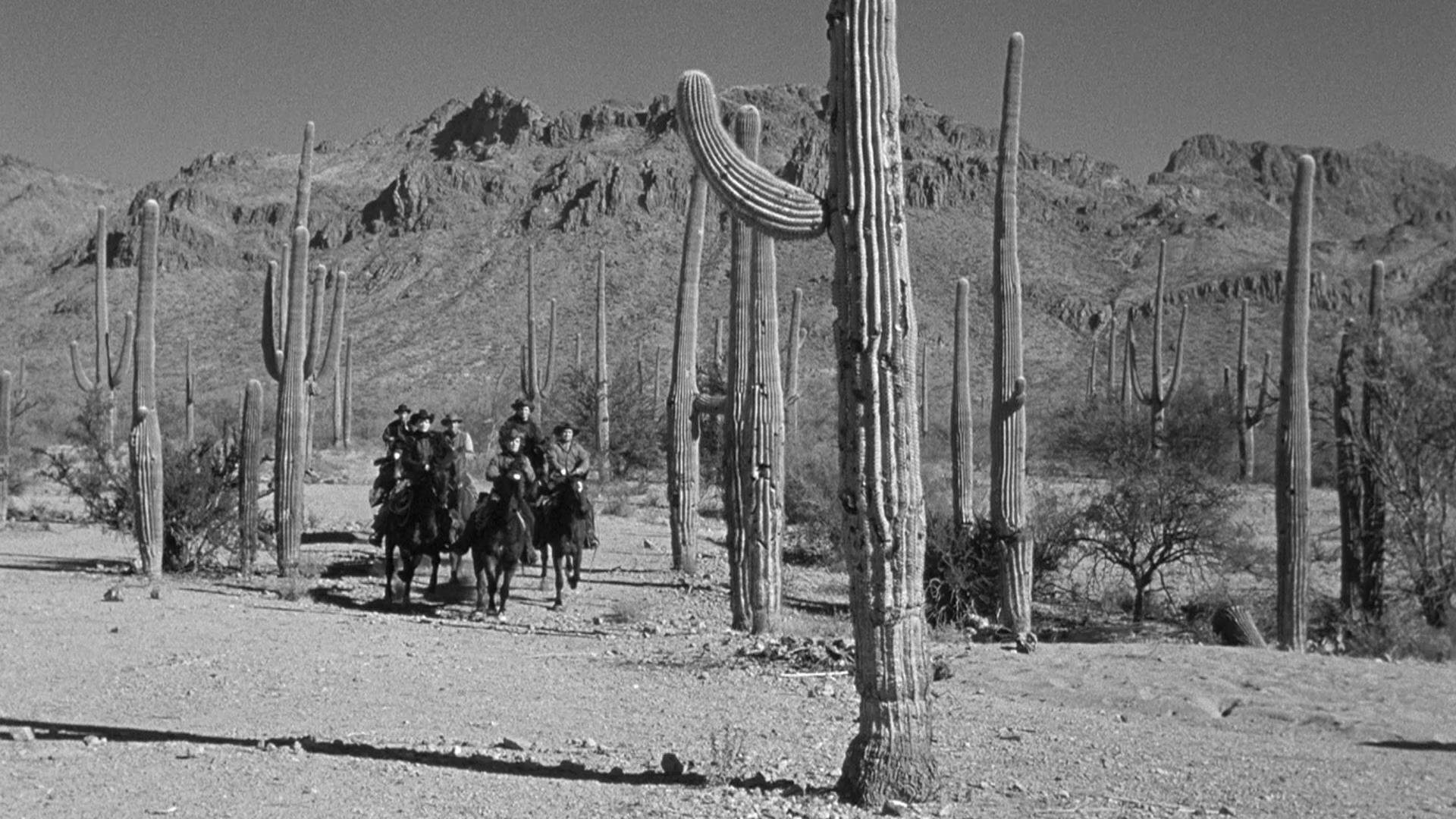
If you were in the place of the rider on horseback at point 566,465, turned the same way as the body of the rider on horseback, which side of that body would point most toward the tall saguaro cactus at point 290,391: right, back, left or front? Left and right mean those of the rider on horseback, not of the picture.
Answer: right

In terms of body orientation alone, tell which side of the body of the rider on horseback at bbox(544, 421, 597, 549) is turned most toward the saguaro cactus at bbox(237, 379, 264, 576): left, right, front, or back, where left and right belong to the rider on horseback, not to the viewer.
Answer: right

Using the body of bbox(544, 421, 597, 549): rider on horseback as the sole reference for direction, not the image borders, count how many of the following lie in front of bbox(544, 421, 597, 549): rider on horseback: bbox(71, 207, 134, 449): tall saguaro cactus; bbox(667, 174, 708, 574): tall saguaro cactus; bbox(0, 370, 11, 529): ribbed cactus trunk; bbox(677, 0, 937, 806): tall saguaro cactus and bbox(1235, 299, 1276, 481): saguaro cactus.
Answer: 1

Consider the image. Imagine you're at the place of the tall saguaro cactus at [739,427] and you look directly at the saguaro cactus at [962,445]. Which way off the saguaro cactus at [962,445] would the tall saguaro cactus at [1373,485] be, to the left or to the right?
right

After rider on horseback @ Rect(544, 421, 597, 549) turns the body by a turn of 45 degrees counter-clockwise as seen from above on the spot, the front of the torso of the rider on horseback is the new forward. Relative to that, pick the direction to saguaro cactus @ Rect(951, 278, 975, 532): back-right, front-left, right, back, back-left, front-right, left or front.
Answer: front-left

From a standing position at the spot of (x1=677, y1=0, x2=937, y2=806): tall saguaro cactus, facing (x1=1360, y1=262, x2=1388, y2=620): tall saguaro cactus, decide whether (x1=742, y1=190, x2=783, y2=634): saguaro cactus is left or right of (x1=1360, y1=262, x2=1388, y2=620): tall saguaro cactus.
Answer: left

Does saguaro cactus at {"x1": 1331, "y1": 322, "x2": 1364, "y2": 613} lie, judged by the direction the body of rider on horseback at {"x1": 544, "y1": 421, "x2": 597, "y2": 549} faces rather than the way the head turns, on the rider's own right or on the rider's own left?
on the rider's own left

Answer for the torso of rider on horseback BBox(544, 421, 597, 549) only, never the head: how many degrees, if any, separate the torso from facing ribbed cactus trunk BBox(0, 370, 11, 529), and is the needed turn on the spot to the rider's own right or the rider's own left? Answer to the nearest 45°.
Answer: approximately 135° to the rider's own right

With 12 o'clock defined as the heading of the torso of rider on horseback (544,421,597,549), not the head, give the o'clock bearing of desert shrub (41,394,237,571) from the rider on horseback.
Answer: The desert shrub is roughly at 4 o'clock from the rider on horseback.

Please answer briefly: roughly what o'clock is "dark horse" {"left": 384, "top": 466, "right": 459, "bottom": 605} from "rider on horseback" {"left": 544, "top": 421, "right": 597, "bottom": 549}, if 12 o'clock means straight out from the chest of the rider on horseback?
The dark horse is roughly at 2 o'clock from the rider on horseback.

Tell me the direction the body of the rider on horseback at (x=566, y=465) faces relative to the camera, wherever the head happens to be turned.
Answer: toward the camera

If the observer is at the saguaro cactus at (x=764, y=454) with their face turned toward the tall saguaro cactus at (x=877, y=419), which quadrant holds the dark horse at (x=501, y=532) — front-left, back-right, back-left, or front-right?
back-right

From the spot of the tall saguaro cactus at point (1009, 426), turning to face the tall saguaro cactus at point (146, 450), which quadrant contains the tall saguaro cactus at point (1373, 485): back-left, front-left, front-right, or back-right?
back-right

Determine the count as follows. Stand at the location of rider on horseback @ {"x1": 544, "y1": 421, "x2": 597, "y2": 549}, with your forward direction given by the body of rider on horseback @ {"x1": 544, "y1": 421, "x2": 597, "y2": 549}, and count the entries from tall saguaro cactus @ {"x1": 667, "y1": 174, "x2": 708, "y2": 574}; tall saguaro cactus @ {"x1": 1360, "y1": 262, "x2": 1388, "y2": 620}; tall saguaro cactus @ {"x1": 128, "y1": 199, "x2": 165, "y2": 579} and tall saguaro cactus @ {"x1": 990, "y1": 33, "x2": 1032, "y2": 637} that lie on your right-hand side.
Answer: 1

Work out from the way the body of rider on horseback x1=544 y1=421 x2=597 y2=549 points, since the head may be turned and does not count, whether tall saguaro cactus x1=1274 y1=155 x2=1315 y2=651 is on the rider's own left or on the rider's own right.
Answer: on the rider's own left

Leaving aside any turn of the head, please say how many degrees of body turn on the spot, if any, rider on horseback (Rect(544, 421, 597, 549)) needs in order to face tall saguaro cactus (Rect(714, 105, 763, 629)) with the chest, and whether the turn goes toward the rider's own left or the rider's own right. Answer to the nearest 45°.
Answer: approximately 45° to the rider's own left

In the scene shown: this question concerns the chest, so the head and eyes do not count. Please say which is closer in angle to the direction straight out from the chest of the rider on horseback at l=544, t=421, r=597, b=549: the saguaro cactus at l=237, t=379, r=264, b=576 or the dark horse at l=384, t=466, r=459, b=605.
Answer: the dark horse
